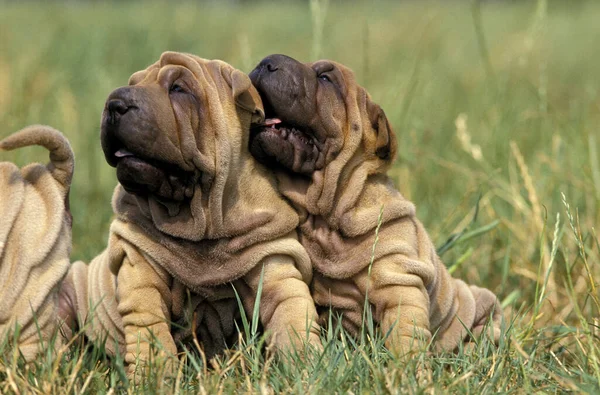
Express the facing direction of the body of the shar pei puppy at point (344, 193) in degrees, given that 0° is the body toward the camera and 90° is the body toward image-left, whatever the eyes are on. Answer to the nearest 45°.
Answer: approximately 45°
